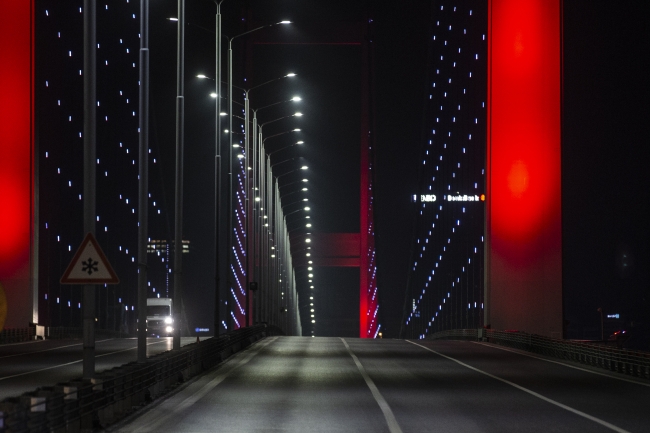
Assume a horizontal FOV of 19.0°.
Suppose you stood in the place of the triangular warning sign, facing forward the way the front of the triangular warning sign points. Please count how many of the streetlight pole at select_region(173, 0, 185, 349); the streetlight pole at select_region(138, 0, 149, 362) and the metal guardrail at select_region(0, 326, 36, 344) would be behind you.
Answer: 3

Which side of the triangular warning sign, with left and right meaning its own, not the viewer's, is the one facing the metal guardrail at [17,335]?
back

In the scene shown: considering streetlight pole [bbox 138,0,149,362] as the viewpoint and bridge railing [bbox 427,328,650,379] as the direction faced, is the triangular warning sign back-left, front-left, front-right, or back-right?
back-right

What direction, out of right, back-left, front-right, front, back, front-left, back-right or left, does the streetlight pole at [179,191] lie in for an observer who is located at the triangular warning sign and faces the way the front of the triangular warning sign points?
back

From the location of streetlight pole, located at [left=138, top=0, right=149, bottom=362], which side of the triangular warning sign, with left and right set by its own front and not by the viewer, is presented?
back

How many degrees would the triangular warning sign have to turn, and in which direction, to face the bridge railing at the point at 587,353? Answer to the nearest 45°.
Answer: approximately 135° to its left

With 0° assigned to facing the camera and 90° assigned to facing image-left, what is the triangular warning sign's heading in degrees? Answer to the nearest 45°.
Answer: approximately 0°
